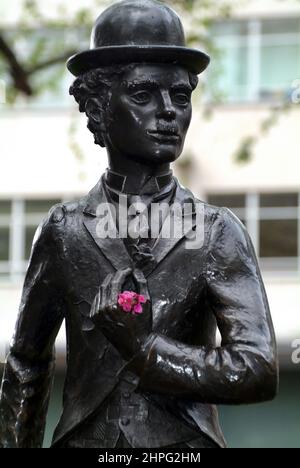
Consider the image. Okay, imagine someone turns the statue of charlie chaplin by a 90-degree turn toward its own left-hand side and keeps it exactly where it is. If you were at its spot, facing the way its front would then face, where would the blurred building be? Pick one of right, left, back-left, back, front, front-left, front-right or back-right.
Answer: left

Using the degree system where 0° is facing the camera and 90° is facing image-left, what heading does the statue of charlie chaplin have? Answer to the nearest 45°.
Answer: approximately 0°
